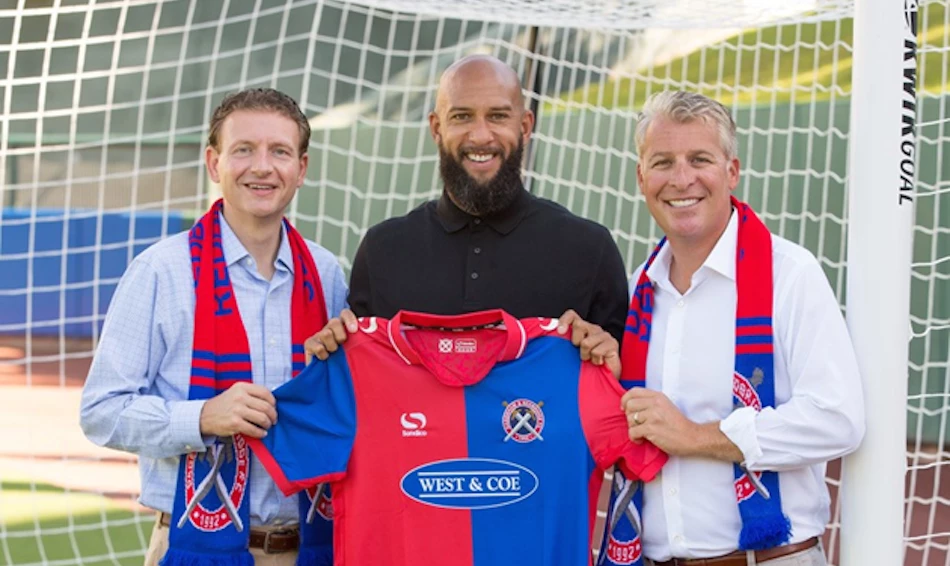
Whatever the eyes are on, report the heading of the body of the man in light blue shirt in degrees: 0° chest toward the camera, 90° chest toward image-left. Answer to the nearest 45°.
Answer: approximately 315°

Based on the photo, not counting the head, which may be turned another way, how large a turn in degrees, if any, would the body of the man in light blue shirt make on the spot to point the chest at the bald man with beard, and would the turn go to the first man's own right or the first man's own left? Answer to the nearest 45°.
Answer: approximately 45° to the first man's own left

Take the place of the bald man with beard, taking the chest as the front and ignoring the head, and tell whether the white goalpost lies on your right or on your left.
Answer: on your left

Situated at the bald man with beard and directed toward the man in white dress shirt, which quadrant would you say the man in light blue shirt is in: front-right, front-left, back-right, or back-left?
back-right
